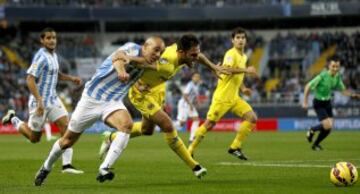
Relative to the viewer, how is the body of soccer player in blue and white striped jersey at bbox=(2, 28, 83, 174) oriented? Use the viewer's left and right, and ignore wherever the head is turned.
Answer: facing the viewer and to the right of the viewer

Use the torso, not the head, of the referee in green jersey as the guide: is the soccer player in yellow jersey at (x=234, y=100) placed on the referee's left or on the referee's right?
on the referee's right

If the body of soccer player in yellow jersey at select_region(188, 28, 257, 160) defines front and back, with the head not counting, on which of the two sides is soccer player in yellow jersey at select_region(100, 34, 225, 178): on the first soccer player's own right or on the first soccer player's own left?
on the first soccer player's own right

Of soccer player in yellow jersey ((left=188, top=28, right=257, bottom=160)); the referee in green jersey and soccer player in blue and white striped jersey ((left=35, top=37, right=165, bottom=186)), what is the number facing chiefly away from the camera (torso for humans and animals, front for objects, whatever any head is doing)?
0

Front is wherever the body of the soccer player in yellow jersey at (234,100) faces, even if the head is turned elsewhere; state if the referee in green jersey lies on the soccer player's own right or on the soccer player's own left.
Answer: on the soccer player's own left

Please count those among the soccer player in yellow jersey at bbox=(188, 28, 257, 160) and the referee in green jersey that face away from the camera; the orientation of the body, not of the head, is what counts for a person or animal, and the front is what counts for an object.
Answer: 0

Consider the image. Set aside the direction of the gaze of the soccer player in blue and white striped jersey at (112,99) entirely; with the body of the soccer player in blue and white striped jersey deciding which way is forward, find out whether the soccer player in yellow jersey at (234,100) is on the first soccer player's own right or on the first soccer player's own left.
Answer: on the first soccer player's own left

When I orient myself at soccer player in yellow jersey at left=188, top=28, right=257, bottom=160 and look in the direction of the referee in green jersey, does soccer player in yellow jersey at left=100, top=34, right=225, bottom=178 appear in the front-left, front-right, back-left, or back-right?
back-right

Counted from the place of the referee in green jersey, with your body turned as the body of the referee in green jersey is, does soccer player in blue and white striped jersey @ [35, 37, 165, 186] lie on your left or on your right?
on your right

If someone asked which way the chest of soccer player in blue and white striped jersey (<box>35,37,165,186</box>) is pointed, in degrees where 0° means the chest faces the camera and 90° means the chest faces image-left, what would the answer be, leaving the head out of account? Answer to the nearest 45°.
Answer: approximately 315°

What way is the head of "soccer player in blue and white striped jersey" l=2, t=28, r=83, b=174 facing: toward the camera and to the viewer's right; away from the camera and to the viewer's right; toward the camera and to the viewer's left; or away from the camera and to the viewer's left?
toward the camera and to the viewer's right

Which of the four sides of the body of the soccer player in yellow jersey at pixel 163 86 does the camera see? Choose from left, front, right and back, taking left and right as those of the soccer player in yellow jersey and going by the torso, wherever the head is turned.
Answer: right
